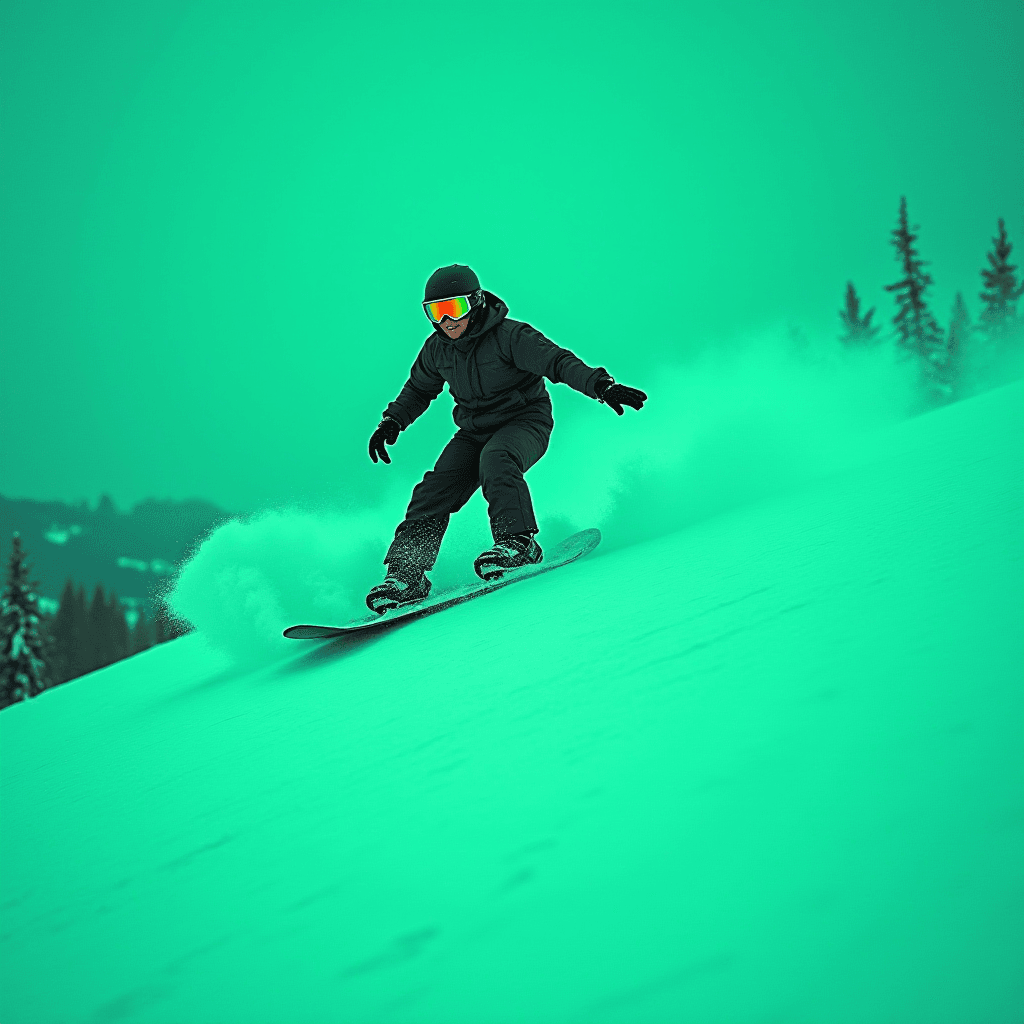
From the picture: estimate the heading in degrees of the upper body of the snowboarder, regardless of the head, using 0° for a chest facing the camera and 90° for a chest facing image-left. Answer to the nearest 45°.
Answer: approximately 45°

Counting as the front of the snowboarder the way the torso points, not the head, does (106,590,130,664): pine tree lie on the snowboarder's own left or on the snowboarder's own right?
on the snowboarder's own right

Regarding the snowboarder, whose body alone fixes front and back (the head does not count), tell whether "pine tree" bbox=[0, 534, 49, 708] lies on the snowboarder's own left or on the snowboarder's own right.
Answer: on the snowboarder's own right

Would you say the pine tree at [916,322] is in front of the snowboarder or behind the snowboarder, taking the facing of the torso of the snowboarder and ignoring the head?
behind

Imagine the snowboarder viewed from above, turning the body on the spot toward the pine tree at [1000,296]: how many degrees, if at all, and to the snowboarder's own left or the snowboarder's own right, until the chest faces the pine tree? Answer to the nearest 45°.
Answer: approximately 180°
